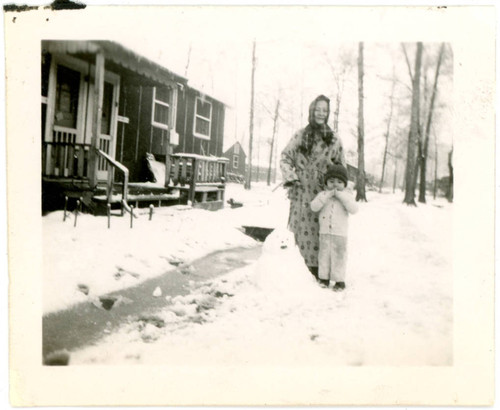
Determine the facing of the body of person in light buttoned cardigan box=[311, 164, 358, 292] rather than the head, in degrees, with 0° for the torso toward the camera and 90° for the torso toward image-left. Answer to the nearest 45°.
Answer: approximately 0°
